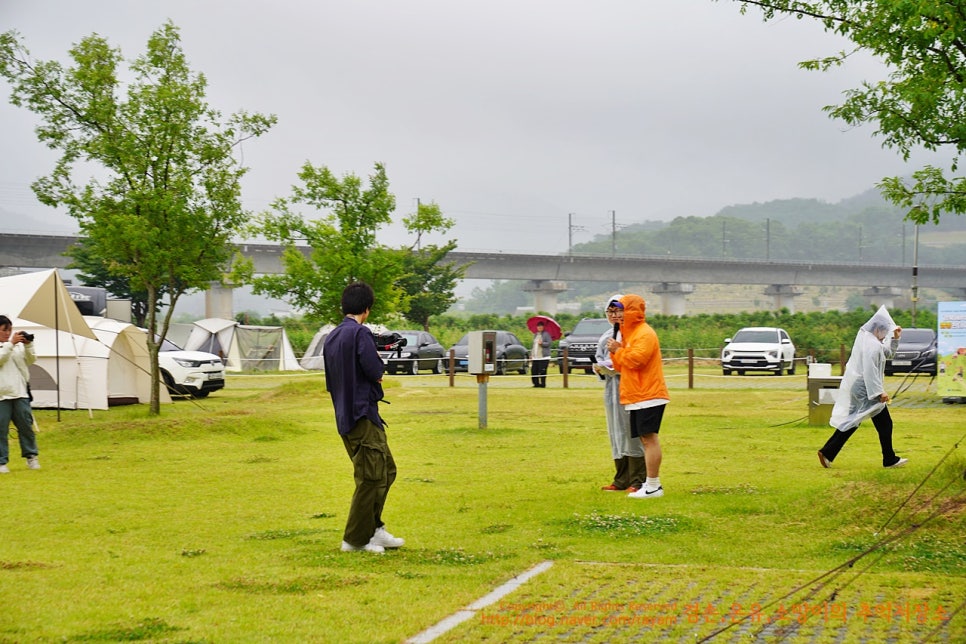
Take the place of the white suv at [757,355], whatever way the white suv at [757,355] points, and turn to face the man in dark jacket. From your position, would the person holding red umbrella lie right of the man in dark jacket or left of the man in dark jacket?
right

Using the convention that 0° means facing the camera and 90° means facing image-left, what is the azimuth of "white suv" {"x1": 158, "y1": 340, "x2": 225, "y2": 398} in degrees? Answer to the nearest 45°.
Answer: approximately 315°

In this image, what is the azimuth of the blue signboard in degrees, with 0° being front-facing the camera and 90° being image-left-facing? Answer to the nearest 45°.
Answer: approximately 0°

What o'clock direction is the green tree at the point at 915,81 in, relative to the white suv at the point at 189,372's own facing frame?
The green tree is roughly at 1 o'clock from the white suv.

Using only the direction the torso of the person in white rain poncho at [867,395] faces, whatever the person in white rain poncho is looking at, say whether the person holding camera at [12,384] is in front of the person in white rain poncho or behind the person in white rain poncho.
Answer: behind

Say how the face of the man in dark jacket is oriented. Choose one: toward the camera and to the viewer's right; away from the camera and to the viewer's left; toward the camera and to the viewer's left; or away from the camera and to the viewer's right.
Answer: away from the camera and to the viewer's right

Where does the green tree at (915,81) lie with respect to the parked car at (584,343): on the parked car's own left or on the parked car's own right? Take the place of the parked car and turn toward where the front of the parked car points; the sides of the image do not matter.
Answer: on the parked car's own left

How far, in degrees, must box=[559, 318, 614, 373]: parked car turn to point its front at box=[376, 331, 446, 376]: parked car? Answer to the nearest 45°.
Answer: approximately 45° to its right
